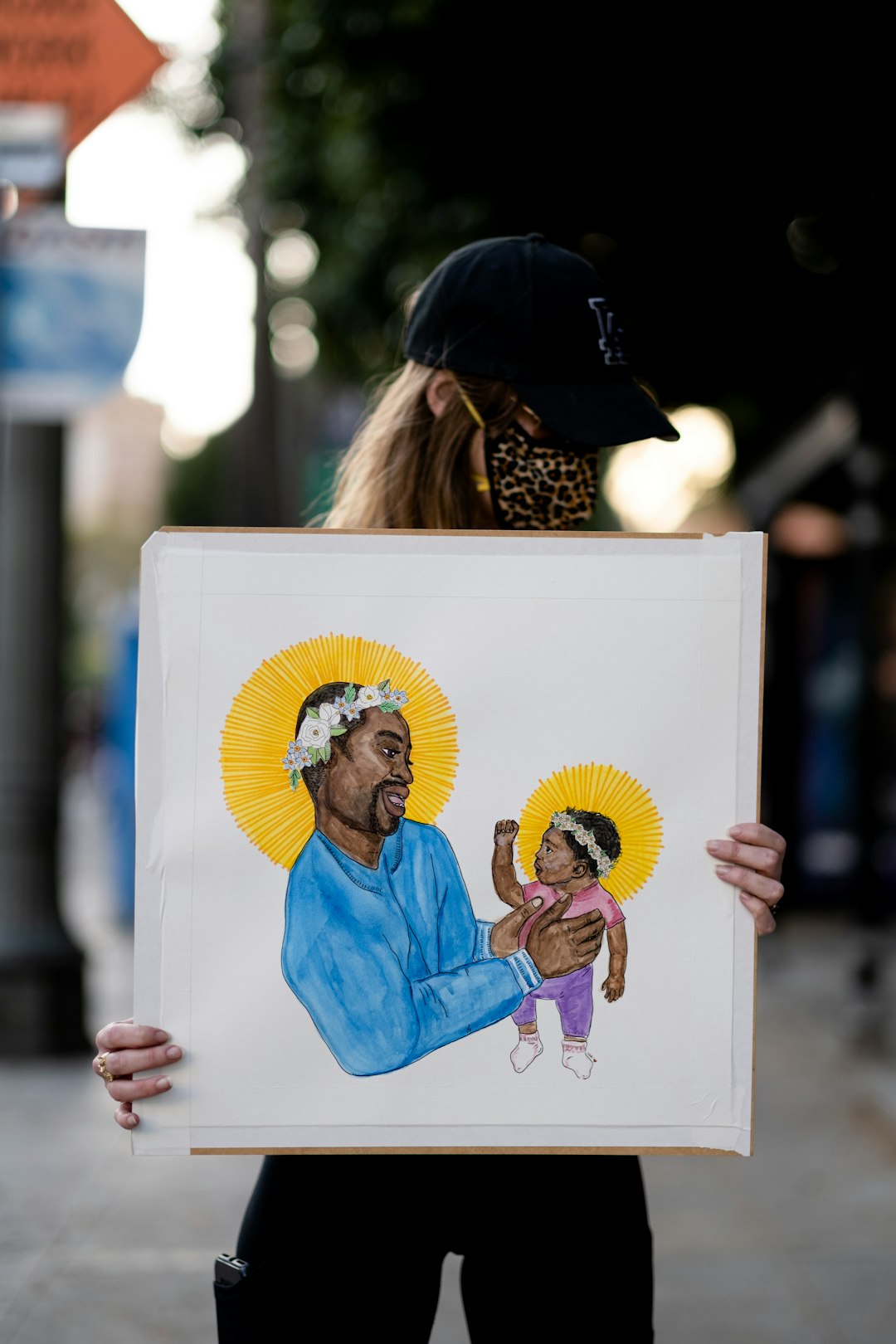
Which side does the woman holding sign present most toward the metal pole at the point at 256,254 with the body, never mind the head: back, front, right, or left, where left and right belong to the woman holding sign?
back

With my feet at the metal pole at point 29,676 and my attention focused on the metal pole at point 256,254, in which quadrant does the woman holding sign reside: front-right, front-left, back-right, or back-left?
back-right

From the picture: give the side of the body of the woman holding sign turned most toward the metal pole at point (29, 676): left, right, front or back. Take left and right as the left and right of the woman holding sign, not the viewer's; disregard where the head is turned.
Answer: back

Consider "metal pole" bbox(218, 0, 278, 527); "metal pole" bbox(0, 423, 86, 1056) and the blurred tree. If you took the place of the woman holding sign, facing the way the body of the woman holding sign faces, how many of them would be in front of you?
0

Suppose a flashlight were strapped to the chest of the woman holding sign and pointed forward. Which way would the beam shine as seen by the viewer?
toward the camera

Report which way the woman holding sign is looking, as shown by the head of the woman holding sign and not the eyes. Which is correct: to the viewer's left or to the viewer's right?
to the viewer's right

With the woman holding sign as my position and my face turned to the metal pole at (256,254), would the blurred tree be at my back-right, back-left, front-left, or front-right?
front-right

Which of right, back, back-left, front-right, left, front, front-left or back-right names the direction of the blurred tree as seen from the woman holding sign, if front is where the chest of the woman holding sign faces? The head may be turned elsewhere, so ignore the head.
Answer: back
